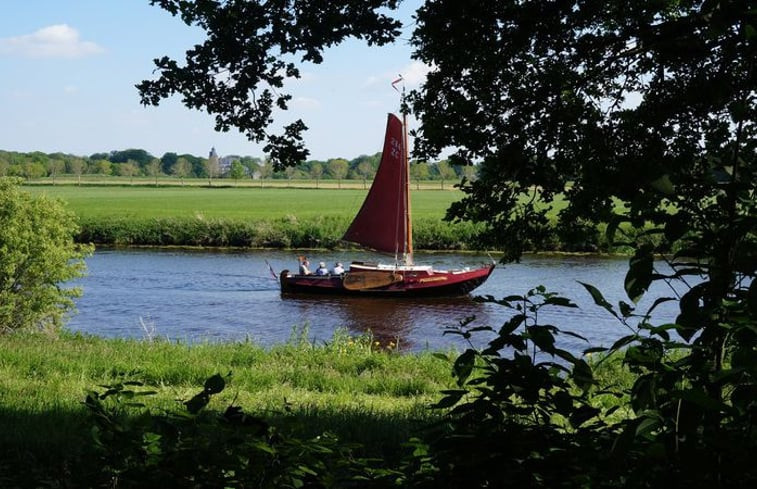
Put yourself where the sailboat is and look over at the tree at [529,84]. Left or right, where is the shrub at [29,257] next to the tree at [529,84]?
right

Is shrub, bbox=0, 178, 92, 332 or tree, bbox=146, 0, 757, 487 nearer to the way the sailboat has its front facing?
the tree

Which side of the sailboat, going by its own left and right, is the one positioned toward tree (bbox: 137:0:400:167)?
right

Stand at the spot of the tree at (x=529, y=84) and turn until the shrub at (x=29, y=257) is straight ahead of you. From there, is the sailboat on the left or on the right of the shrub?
right

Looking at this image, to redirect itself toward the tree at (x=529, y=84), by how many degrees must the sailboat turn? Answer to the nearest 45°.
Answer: approximately 90° to its right

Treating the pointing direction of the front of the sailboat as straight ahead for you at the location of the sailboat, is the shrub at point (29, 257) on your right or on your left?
on your right

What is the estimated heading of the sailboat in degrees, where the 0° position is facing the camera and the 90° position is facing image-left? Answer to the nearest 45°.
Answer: approximately 270°
